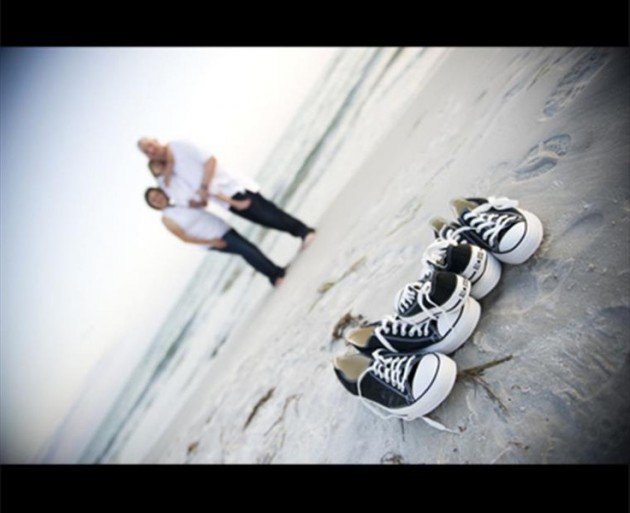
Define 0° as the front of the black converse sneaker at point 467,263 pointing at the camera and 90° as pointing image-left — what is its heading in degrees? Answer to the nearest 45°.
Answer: approximately 315°

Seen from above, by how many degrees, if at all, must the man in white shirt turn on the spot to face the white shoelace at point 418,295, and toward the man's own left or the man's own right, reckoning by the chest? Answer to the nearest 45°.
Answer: approximately 45° to the man's own left

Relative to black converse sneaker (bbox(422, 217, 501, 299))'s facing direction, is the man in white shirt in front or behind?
behind
